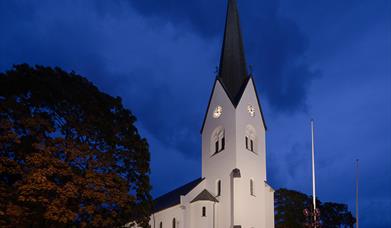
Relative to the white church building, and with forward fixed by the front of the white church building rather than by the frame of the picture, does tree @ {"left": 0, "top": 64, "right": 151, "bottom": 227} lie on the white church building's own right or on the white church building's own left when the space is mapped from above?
on the white church building's own right

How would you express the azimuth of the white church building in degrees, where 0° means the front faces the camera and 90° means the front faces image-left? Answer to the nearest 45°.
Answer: approximately 315°
